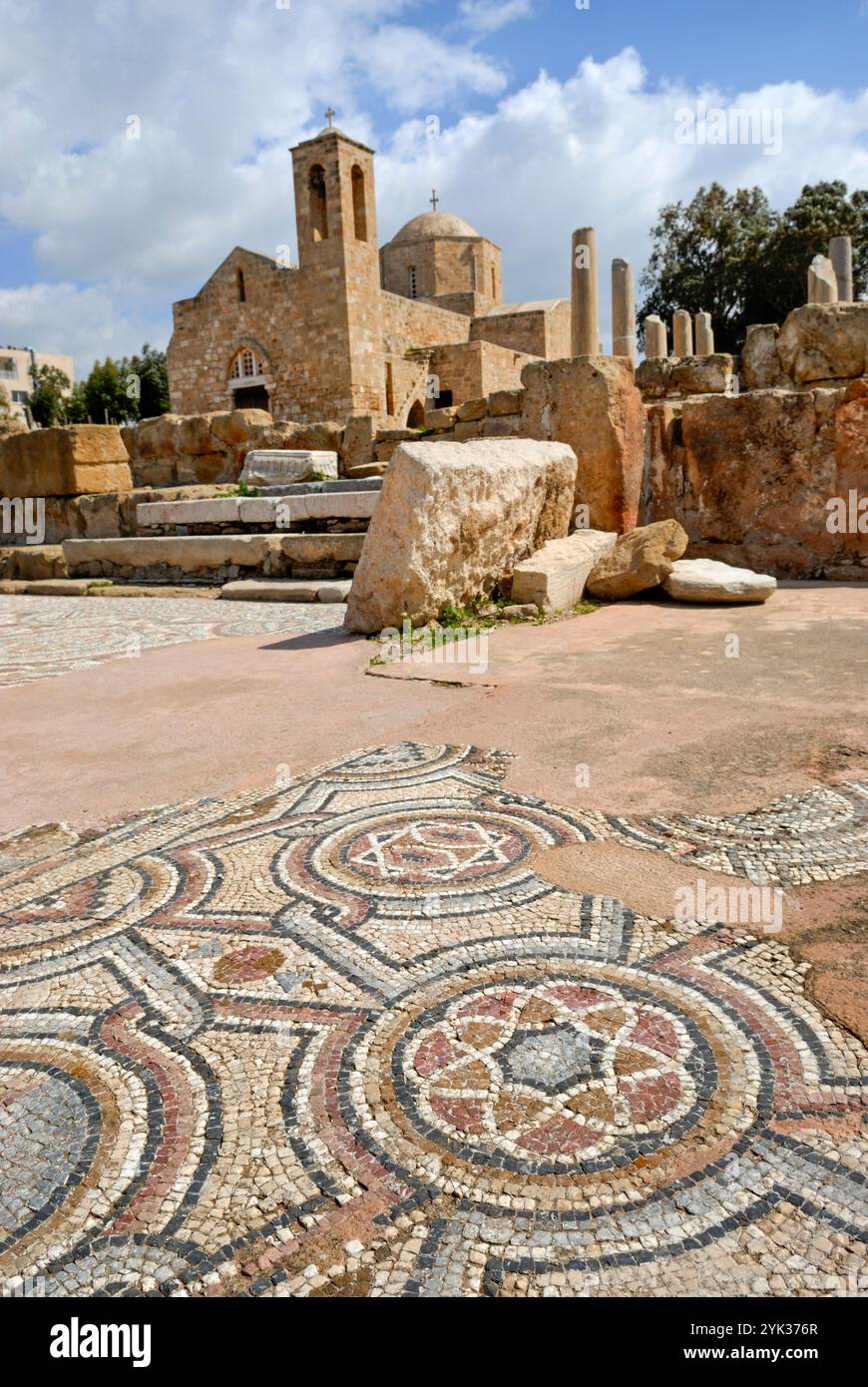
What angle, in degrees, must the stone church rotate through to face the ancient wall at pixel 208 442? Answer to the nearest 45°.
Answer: approximately 45° to its left

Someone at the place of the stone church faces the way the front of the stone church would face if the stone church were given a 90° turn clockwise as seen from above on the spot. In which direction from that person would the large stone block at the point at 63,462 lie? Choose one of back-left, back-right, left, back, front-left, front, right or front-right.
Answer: back-left

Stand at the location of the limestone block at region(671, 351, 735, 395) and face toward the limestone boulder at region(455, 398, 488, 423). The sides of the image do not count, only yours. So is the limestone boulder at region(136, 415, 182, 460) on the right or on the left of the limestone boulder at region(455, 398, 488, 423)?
left

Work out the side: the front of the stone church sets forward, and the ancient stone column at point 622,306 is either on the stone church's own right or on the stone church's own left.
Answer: on the stone church's own left

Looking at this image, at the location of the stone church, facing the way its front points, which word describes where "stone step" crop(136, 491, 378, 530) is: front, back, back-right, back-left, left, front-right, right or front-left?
front-left

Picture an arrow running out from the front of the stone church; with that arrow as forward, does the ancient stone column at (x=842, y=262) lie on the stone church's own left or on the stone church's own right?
on the stone church's own left

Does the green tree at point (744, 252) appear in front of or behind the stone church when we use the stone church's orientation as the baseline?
behind

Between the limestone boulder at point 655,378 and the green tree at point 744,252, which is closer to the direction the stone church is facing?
the limestone boulder

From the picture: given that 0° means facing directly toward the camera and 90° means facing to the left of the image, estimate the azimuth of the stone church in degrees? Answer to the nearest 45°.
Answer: approximately 45°

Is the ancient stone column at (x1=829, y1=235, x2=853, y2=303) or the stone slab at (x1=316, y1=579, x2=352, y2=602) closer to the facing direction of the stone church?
the stone slab
